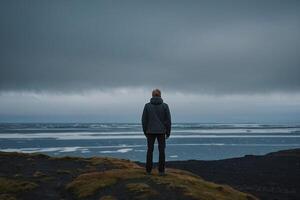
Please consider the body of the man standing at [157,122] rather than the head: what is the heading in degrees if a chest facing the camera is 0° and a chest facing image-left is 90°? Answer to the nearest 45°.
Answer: approximately 180°
